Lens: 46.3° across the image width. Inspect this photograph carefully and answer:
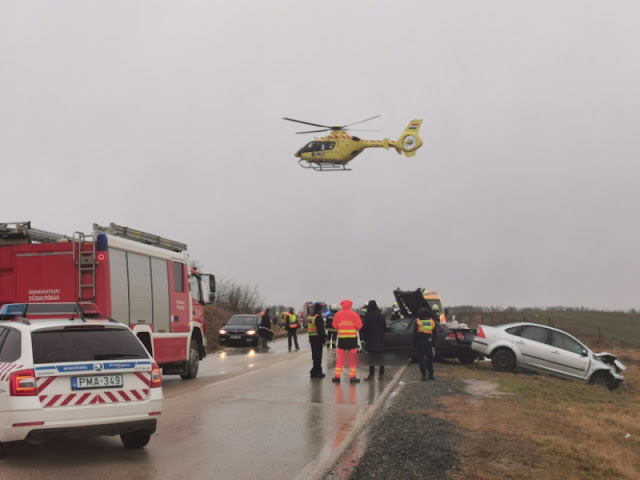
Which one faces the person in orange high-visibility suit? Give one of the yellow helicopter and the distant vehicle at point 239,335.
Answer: the distant vehicle

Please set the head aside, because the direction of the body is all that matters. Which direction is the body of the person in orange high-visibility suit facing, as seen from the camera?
away from the camera

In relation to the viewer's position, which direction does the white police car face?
facing away from the viewer and to the left of the viewer

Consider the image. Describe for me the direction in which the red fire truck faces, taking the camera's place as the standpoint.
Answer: facing away from the viewer and to the right of the viewer

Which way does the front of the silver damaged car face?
to the viewer's right

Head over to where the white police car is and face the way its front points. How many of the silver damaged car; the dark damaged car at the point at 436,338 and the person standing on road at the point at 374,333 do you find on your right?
3

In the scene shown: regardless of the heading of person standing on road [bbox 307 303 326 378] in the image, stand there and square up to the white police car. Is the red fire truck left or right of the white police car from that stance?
right

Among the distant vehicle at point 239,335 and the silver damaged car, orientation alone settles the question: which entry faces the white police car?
the distant vehicle

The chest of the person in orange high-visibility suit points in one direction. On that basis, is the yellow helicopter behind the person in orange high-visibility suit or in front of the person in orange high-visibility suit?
in front

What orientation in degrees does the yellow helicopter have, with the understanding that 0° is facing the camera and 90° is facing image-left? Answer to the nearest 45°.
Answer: approximately 90°

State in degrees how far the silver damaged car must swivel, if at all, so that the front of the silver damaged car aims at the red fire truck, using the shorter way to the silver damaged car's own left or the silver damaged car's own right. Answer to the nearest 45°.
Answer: approximately 135° to the silver damaged car's own right

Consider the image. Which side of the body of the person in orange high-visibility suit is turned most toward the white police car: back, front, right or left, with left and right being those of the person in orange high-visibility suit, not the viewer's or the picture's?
back
